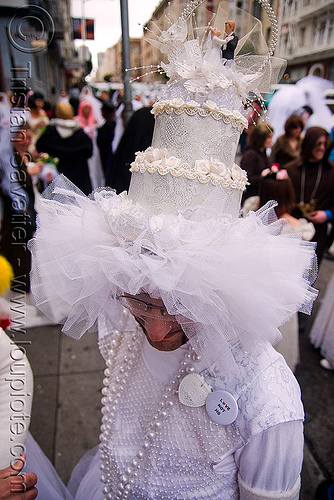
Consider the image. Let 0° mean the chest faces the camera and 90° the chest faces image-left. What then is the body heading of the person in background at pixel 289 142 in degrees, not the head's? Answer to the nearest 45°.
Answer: approximately 315°

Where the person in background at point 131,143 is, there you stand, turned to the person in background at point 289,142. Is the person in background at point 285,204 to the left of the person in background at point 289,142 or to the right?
right
